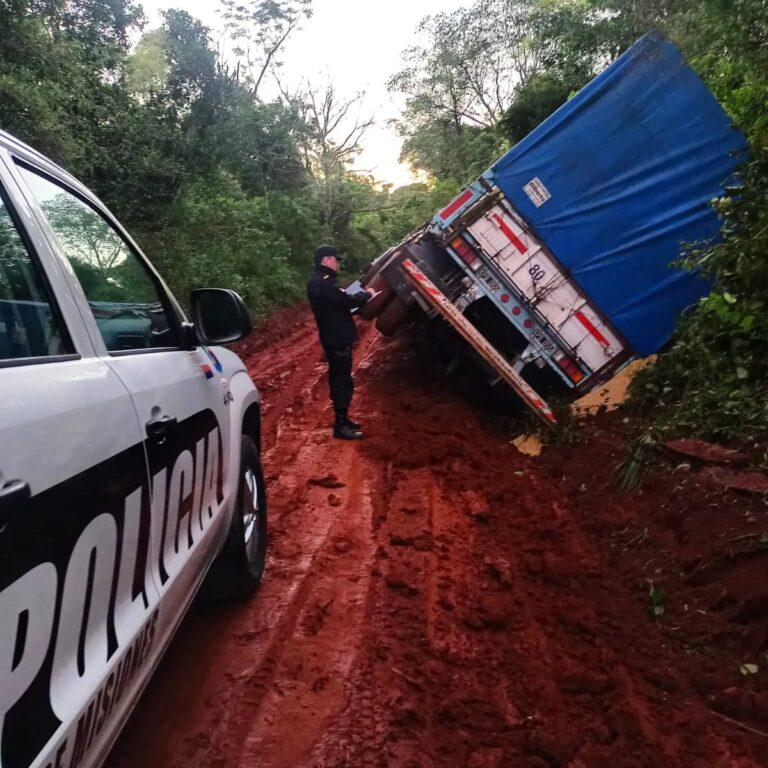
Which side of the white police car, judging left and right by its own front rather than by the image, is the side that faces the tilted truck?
front

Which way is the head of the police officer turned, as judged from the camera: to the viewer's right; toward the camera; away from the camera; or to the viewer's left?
to the viewer's right

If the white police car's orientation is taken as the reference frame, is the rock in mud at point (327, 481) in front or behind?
in front

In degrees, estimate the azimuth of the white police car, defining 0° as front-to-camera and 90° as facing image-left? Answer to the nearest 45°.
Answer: approximately 225°

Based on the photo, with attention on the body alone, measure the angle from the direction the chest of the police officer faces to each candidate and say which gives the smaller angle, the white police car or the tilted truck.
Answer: the tilted truck

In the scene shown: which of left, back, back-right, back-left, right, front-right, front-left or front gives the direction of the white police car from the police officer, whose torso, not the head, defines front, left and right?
right

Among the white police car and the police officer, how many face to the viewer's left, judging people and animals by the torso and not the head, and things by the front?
0

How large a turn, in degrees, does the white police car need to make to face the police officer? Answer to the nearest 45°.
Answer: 0° — it already faces them

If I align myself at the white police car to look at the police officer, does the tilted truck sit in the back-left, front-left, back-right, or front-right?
front-right

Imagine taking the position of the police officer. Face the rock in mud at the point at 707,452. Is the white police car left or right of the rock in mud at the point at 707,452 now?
right

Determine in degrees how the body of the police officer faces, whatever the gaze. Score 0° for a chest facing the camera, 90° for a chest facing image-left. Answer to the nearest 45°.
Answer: approximately 270°
